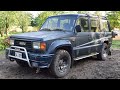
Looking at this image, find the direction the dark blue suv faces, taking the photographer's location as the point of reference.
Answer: facing the viewer and to the left of the viewer
